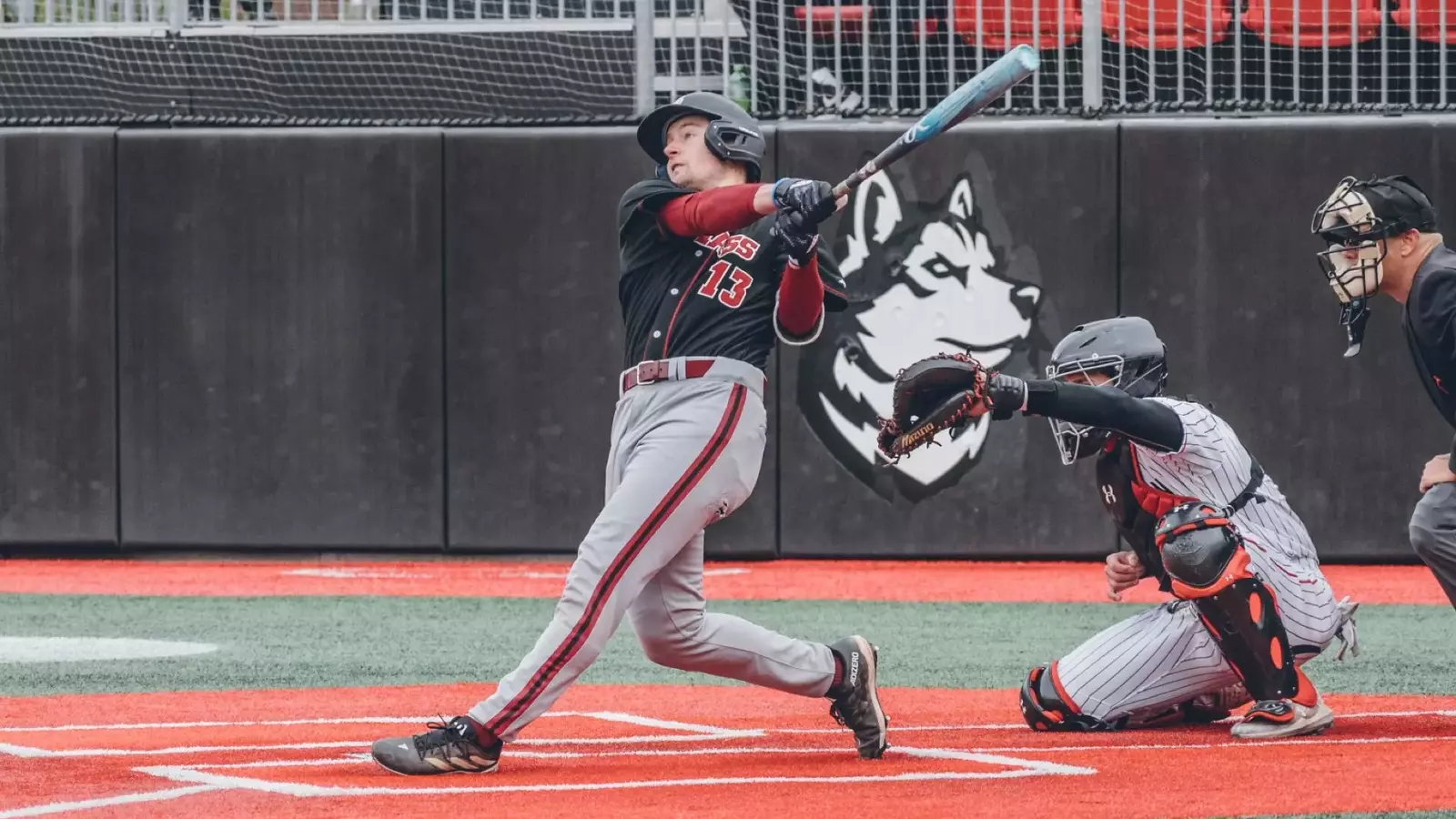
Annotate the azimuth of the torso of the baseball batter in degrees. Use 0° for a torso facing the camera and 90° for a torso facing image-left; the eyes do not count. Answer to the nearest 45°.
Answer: approximately 45°

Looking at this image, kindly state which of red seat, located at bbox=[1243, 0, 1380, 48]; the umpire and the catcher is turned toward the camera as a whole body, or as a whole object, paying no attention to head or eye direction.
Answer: the red seat

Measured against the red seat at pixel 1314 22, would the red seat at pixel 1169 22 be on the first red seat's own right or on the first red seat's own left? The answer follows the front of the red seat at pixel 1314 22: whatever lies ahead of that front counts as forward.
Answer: on the first red seat's own right

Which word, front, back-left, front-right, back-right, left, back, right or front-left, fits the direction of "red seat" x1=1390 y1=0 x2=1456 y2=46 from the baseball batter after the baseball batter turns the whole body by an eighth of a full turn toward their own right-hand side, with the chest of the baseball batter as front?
back-right

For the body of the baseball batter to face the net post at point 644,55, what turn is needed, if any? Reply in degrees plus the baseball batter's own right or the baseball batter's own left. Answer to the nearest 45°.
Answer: approximately 135° to the baseball batter's own right

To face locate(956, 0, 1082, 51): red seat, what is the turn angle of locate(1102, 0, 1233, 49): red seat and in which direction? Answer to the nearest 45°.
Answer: approximately 90° to its right

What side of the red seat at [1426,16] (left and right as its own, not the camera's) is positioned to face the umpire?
front

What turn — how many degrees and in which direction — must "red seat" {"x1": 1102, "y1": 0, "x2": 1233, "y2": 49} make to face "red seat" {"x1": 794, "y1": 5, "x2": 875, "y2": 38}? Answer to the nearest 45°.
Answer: approximately 90° to its right

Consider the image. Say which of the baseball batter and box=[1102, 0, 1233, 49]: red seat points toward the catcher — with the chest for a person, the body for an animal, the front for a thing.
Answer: the red seat

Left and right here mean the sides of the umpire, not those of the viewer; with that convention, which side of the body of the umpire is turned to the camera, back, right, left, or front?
left

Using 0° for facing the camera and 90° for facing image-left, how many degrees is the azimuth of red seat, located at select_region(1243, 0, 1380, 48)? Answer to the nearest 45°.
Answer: approximately 0°
